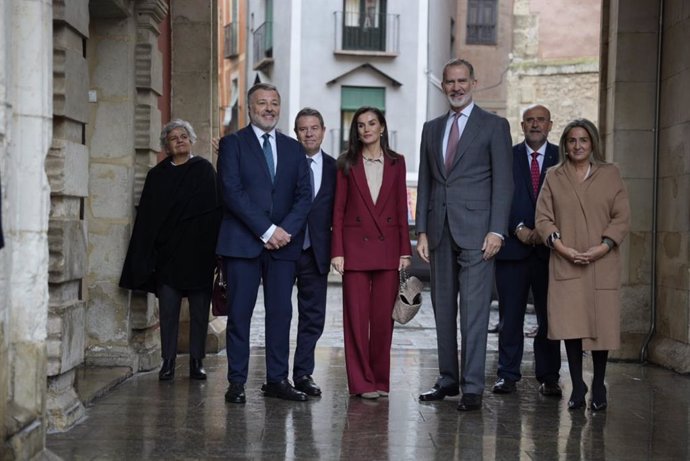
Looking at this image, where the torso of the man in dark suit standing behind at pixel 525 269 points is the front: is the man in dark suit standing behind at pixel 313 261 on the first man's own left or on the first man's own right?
on the first man's own right

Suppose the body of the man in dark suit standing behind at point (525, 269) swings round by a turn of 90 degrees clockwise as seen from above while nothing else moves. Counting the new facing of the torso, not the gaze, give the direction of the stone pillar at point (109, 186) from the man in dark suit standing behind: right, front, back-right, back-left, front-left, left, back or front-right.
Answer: front

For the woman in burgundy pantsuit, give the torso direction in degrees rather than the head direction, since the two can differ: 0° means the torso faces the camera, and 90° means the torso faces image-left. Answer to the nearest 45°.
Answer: approximately 0°

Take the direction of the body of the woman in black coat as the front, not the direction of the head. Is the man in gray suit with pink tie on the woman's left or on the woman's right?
on the woman's left

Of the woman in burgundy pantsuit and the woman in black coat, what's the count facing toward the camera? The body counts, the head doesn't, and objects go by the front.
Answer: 2

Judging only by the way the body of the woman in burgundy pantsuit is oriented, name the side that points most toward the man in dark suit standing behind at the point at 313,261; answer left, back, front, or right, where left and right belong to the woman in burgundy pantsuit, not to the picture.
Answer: right

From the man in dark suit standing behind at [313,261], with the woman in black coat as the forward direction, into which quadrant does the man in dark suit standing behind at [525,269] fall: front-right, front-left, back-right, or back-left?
back-right

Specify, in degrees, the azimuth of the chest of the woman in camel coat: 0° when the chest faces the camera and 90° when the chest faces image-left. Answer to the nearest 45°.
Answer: approximately 0°
